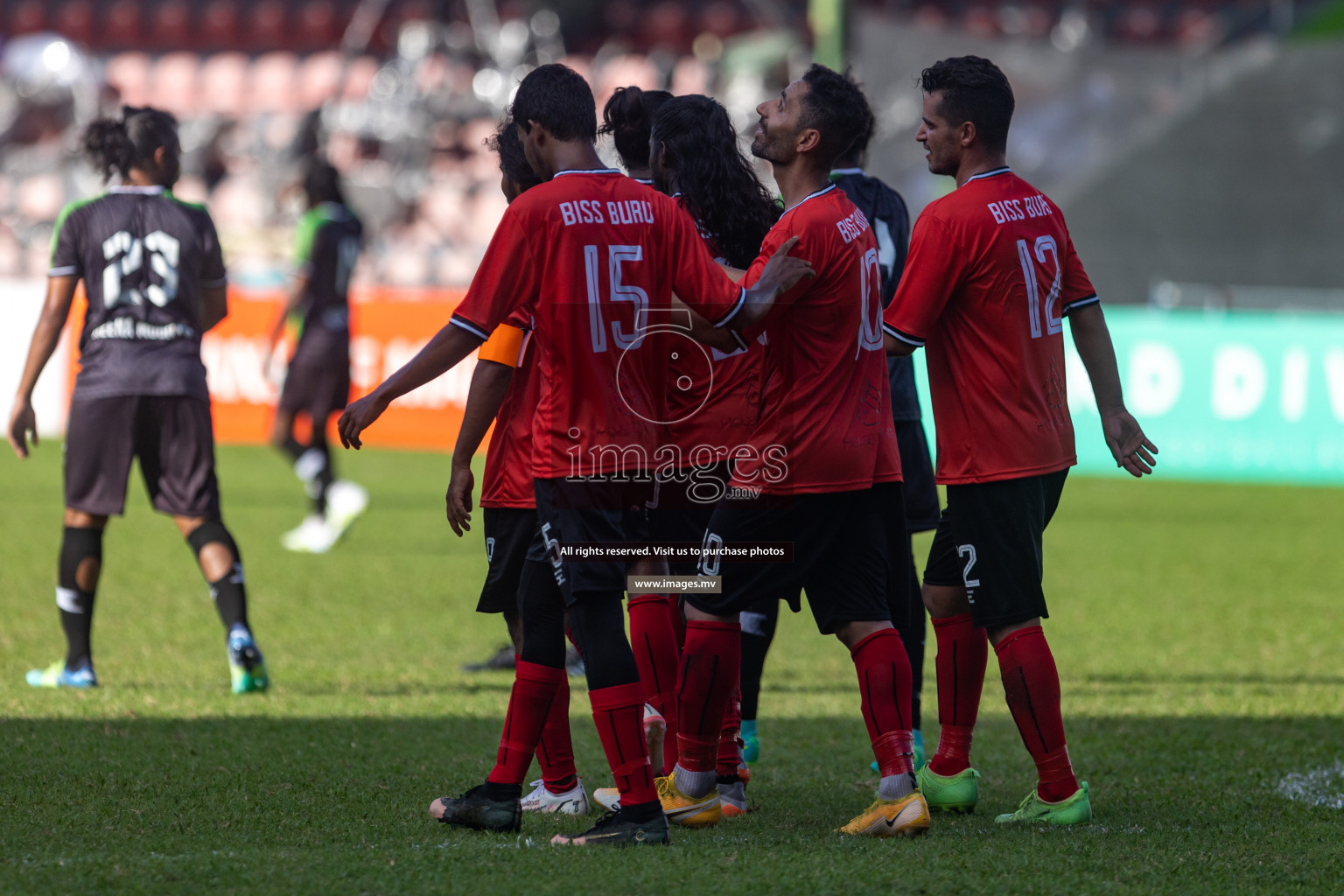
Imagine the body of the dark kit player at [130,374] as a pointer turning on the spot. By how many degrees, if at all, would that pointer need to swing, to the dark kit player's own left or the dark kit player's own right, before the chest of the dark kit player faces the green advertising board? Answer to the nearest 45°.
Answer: approximately 45° to the dark kit player's own right

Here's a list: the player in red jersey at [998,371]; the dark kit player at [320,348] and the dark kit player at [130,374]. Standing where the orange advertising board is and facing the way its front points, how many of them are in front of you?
3

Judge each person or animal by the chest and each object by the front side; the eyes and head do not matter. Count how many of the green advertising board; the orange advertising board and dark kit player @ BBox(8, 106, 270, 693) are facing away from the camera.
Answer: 1

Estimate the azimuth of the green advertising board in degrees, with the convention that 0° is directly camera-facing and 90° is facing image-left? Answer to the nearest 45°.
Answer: approximately 0°

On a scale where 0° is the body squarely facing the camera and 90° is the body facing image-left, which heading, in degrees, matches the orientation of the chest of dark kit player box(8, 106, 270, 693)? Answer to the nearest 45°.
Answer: approximately 180°

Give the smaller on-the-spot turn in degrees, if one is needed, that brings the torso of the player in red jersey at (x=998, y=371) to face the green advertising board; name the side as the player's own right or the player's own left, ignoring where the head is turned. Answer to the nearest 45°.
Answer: approximately 45° to the player's own right

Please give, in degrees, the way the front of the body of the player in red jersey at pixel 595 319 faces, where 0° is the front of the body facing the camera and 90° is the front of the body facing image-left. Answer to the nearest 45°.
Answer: approximately 135°

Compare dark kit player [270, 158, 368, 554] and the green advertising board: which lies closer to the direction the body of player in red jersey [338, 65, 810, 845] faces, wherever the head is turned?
the dark kit player

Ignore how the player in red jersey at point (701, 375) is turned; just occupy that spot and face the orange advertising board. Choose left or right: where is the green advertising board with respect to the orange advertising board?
right

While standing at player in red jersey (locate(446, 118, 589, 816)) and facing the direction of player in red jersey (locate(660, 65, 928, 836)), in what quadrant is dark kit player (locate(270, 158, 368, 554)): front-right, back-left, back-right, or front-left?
back-left

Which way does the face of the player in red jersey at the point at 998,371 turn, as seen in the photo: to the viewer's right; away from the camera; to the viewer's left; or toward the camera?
to the viewer's left

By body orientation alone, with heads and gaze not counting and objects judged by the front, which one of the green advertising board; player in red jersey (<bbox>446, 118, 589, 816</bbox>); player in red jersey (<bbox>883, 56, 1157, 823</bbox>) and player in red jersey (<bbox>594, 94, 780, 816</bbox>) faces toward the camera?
the green advertising board

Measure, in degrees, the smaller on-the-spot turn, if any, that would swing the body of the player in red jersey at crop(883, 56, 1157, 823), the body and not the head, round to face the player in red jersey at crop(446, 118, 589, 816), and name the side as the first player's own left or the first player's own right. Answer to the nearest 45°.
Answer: approximately 45° to the first player's own left

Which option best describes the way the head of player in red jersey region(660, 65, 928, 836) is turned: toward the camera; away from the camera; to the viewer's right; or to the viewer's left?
to the viewer's left
